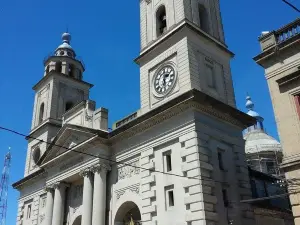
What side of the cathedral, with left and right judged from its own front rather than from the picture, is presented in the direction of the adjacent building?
left

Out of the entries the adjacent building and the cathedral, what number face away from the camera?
0

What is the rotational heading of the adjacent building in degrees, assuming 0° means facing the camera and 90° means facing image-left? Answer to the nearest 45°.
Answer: approximately 45°

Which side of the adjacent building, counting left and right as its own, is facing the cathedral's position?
right

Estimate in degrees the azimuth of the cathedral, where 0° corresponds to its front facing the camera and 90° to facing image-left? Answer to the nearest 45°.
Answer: approximately 45°
